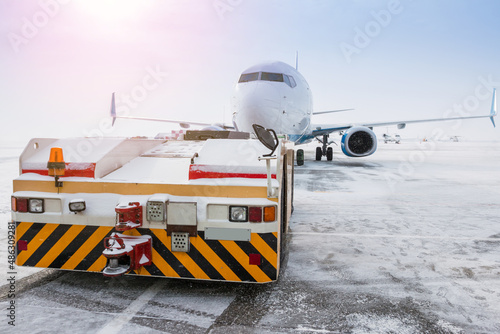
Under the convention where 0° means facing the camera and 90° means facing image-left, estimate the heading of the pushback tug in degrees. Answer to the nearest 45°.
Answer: approximately 180°

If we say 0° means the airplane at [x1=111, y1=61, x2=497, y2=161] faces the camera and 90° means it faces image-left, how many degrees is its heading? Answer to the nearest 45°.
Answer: approximately 0°

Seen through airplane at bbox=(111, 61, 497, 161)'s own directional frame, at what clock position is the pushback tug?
The pushback tug is roughly at 12 o'clock from the airplane.

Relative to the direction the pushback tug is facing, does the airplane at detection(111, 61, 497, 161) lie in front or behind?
in front

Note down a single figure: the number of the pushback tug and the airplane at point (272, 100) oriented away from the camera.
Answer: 1
